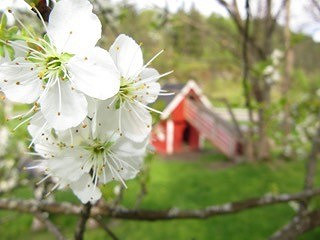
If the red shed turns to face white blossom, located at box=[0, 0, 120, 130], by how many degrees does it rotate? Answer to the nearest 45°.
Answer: approximately 45° to its right

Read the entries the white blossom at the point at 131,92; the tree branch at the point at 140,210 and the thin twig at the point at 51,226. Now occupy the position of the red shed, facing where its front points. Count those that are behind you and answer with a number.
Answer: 0

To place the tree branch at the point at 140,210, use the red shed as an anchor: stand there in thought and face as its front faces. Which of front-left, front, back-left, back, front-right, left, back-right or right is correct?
front-right

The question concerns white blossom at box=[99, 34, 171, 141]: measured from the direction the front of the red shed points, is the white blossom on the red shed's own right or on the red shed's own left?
on the red shed's own right

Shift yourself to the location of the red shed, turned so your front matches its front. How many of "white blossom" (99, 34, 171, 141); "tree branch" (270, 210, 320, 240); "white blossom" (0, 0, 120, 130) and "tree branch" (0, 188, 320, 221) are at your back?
0

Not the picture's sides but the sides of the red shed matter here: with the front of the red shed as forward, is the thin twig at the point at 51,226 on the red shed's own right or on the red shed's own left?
on the red shed's own right

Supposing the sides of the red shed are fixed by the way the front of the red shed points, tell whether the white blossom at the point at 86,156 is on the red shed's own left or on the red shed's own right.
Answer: on the red shed's own right

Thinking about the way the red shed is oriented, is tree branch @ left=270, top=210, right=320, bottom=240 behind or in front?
in front
